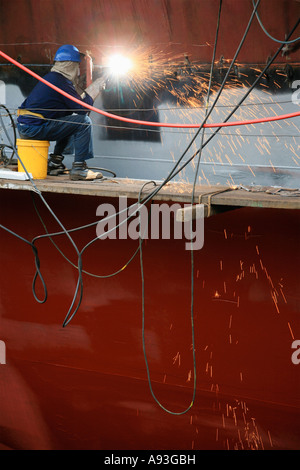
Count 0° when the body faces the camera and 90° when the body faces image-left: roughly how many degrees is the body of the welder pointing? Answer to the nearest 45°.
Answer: approximately 270°
